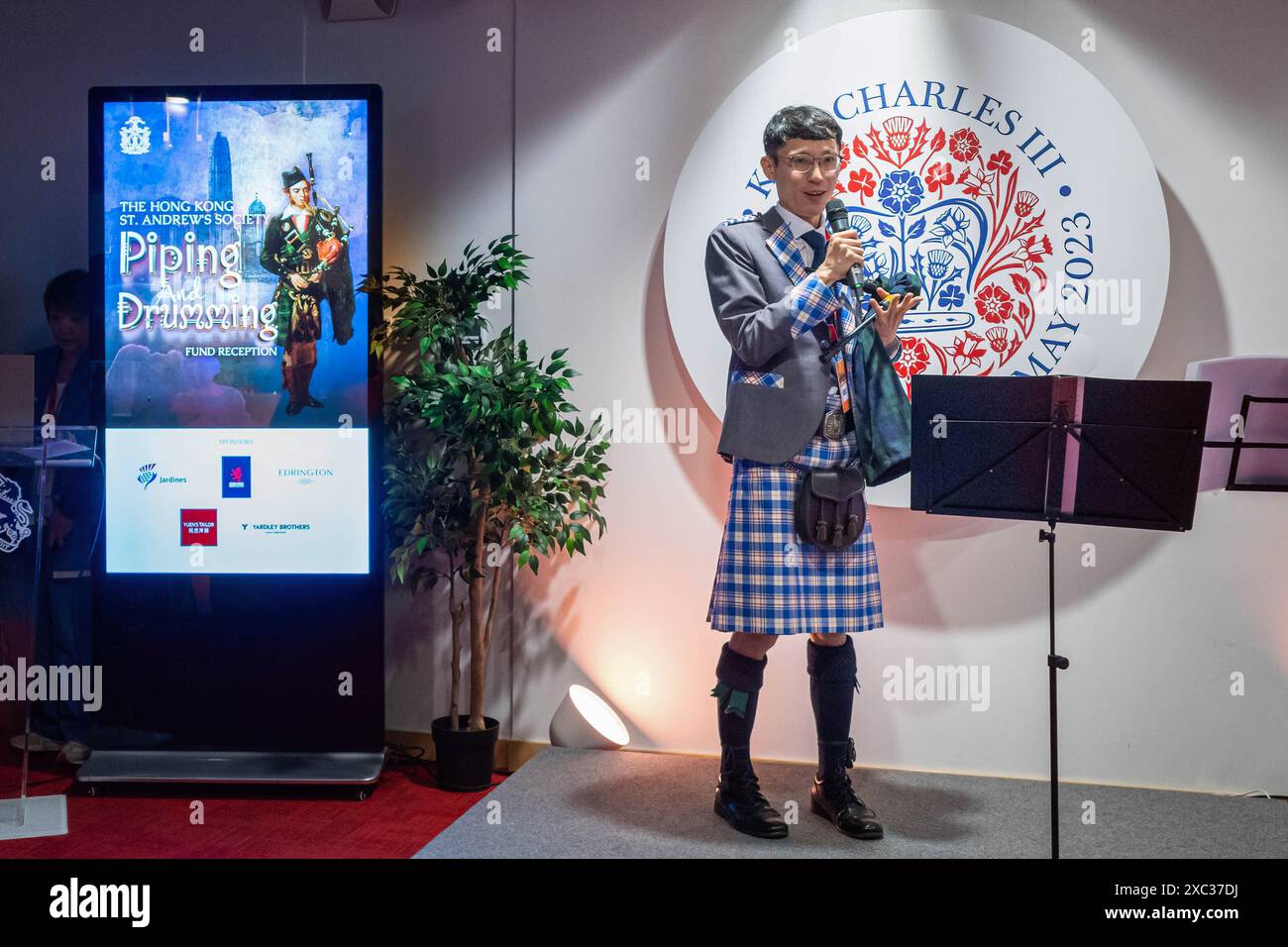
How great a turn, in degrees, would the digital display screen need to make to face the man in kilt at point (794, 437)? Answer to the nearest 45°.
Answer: approximately 45° to its left

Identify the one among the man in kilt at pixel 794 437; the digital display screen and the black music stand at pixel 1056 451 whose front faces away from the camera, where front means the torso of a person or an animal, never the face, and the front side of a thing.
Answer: the black music stand

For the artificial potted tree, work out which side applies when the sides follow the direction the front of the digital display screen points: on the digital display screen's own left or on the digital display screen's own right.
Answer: on the digital display screen's own left

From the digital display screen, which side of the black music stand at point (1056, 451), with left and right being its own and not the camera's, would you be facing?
left

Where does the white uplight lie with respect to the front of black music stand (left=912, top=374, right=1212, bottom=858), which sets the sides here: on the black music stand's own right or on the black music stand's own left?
on the black music stand's own left

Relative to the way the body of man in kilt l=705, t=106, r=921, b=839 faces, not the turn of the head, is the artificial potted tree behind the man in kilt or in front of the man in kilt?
behind

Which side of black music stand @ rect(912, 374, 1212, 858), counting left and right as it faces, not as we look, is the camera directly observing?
back

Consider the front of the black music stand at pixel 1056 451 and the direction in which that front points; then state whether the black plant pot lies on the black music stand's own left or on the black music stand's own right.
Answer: on the black music stand's own left
